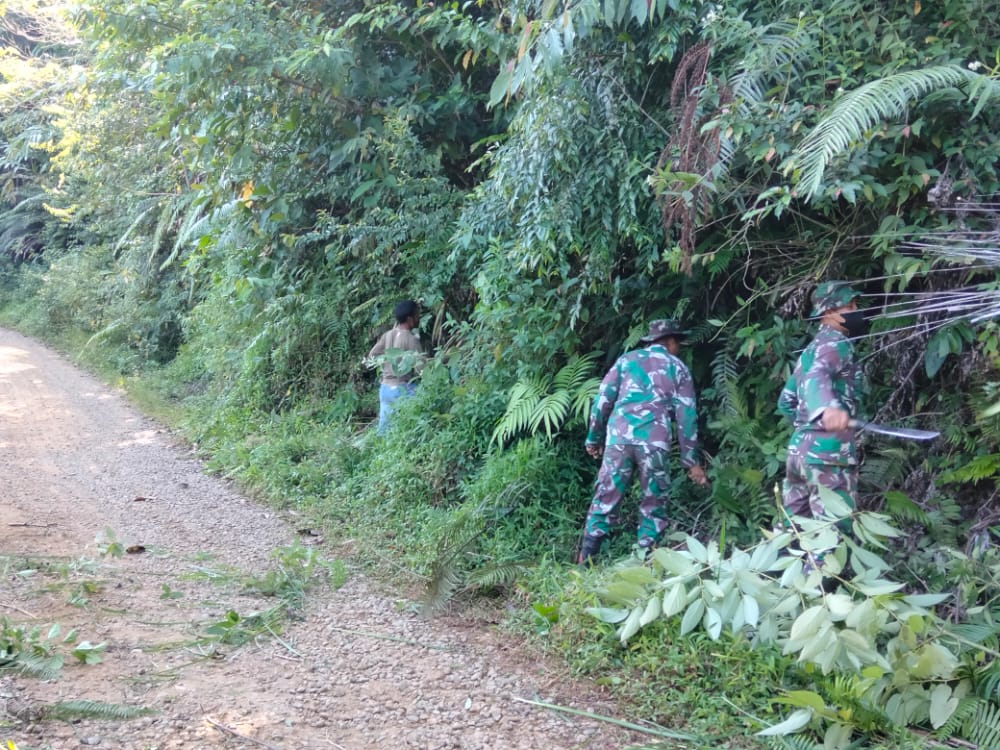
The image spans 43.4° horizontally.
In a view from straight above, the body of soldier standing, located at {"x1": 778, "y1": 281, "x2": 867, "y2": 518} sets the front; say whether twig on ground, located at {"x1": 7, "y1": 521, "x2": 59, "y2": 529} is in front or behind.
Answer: behind

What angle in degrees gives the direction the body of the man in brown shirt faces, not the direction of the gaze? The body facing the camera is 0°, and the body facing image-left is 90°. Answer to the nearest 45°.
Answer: approximately 225°

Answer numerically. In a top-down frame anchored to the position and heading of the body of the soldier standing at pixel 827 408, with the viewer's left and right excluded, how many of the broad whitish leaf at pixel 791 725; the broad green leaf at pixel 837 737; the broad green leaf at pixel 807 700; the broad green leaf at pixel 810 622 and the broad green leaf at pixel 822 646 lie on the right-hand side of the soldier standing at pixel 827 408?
5

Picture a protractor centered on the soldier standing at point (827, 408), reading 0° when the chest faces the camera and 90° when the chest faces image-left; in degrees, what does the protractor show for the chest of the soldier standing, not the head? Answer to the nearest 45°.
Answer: approximately 270°

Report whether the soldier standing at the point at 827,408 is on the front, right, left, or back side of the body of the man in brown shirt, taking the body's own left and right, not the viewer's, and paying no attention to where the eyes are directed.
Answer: right

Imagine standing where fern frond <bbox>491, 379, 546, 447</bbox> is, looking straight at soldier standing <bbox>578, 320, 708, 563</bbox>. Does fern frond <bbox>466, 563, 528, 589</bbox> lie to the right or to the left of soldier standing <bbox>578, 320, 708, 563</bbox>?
right

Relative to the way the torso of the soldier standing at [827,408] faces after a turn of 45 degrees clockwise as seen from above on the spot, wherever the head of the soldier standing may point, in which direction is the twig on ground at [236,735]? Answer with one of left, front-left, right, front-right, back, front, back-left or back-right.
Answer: right

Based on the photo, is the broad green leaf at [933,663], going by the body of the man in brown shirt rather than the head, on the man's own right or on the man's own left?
on the man's own right

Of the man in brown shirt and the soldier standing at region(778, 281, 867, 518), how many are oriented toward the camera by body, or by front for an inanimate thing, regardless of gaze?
0
